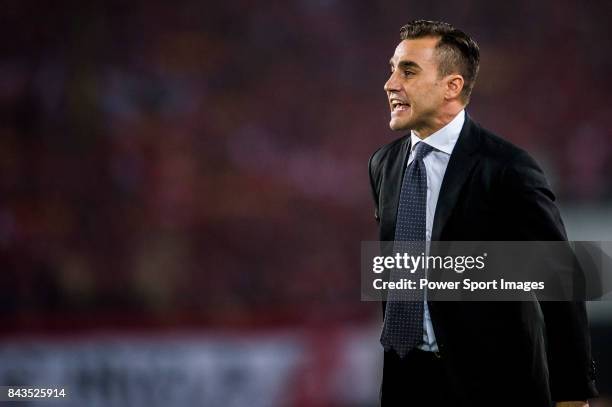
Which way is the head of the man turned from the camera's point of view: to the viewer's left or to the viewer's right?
to the viewer's left

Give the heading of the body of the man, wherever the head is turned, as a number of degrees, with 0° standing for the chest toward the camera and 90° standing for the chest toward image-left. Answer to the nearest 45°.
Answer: approximately 45°
